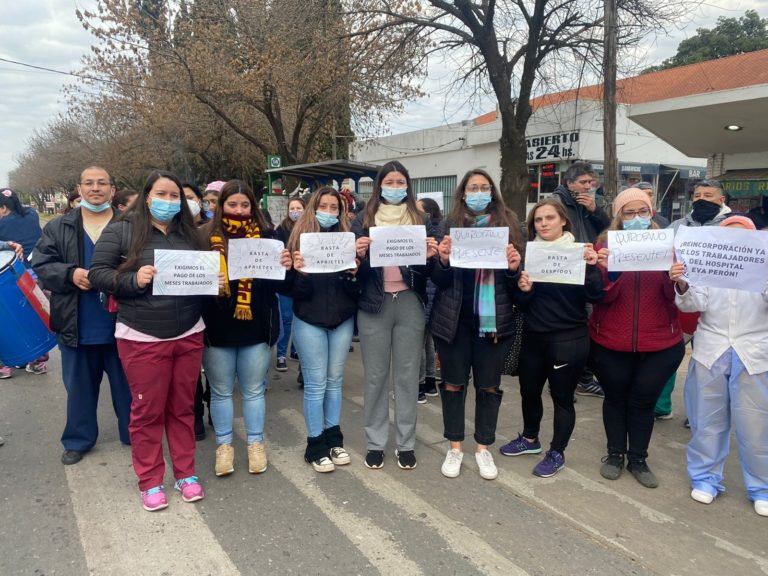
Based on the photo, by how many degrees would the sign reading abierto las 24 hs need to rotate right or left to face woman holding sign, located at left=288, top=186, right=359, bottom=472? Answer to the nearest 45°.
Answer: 0° — it already faces them

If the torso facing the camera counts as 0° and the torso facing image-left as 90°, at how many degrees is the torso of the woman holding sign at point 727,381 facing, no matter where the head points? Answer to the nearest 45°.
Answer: approximately 0°

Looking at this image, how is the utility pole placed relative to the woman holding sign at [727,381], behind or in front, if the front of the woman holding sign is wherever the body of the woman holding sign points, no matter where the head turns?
behind

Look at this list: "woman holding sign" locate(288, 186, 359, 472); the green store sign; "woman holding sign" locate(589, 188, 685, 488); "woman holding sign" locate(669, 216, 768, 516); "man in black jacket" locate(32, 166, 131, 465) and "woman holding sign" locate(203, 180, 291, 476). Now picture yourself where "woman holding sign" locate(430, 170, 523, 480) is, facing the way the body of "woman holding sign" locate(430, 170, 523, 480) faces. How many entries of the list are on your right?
3

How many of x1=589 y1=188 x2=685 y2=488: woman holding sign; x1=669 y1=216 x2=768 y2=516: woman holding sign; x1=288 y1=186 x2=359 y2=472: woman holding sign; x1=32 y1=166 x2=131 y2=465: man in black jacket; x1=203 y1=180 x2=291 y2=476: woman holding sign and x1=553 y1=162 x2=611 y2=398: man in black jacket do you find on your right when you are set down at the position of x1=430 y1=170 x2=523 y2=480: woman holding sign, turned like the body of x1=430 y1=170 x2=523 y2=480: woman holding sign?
3

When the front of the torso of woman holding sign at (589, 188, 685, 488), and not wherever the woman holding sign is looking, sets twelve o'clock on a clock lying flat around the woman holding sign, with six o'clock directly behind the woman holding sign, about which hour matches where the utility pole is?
The utility pole is roughly at 6 o'clock from the woman holding sign.

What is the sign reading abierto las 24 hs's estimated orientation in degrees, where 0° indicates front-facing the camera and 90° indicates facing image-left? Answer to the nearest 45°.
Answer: approximately 0°

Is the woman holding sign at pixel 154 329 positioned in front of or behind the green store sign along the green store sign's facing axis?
in front

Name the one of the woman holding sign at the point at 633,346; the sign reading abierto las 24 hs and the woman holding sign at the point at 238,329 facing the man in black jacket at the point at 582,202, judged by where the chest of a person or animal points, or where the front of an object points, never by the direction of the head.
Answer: the sign reading abierto las 24 hs

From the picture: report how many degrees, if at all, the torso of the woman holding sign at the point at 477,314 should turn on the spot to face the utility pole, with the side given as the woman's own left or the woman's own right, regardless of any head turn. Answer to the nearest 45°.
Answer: approximately 180°
